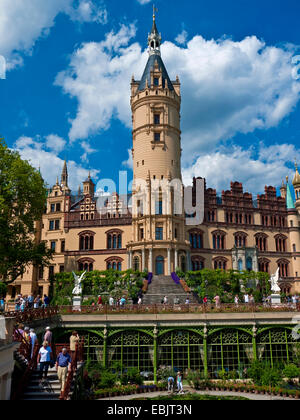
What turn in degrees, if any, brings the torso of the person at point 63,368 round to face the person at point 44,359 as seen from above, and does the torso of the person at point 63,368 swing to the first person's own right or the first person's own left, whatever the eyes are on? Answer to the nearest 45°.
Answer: approximately 135° to the first person's own right

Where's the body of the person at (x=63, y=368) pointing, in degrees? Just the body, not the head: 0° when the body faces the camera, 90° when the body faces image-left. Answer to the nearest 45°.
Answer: approximately 0°

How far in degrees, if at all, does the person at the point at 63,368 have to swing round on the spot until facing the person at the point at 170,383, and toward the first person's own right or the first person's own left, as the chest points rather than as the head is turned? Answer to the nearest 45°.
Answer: approximately 135° to the first person's own left

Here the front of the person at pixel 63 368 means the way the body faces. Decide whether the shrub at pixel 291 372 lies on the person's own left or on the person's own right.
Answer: on the person's own left

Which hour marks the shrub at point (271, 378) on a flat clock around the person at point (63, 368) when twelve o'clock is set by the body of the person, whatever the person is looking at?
The shrub is roughly at 8 o'clock from the person.
